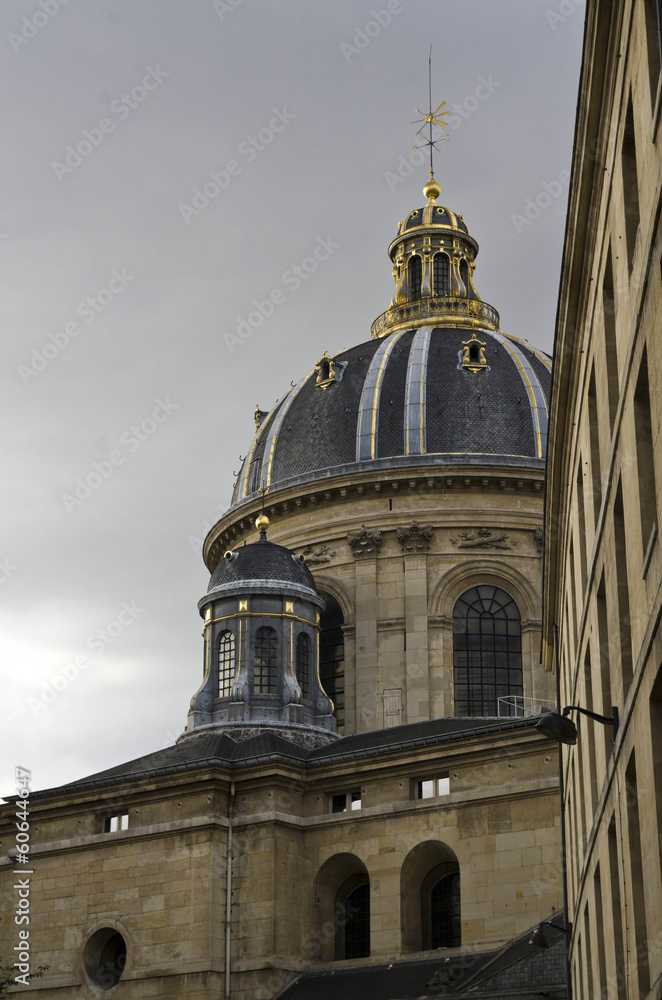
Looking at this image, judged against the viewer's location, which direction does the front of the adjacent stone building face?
facing to the left of the viewer
